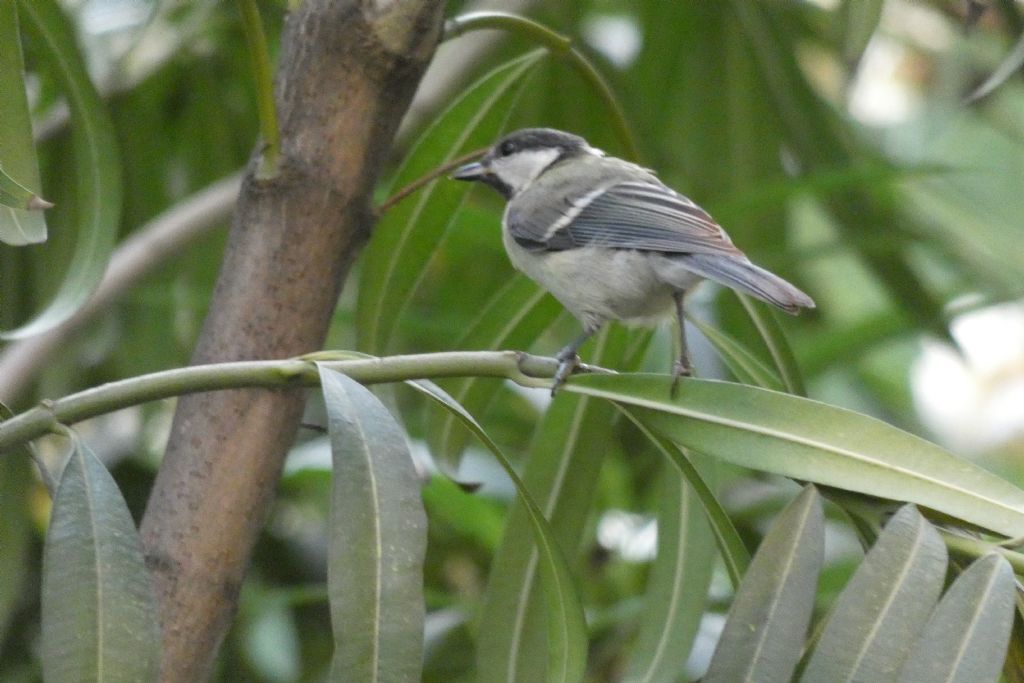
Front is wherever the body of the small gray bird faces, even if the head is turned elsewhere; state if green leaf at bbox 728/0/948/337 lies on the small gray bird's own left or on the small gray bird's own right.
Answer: on the small gray bird's own right

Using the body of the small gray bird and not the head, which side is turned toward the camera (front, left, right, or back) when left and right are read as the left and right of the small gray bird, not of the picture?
left
